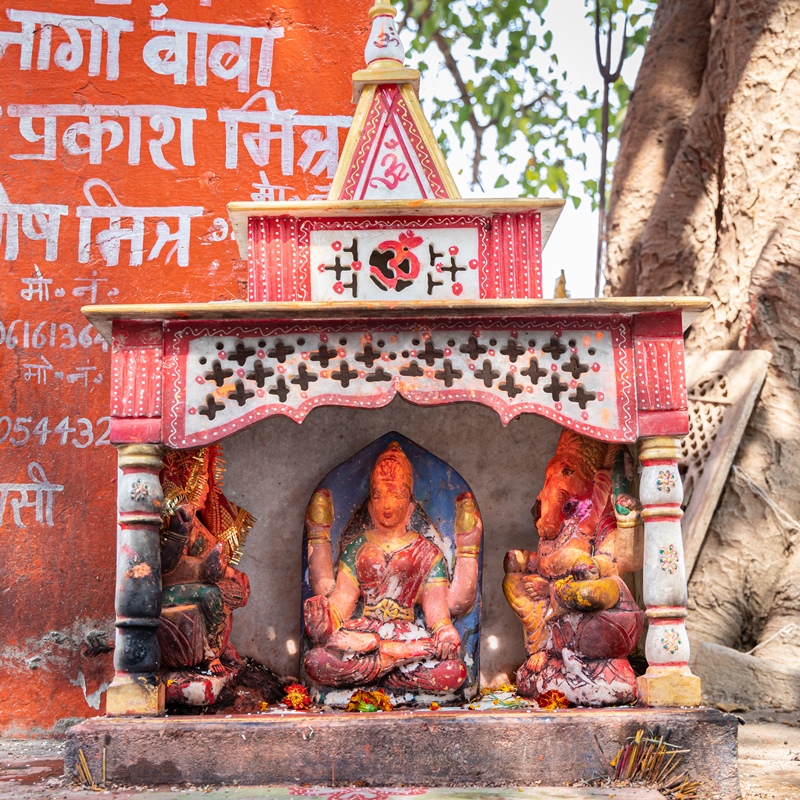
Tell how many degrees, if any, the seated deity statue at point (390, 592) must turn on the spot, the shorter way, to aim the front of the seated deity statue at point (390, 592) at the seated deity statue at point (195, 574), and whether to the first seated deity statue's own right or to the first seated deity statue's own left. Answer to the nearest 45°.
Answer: approximately 45° to the first seated deity statue's own right

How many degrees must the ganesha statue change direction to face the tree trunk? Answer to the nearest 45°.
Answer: approximately 180°

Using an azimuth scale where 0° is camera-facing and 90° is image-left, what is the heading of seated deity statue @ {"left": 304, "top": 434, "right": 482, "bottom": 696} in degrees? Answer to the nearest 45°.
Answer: approximately 0°

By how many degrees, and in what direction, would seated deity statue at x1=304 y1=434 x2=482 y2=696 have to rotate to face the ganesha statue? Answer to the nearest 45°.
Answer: approximately 90° to its left

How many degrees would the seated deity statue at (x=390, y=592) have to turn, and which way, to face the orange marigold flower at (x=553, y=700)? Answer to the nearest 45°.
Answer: approximately 45° to its left
